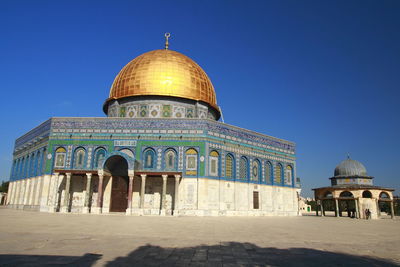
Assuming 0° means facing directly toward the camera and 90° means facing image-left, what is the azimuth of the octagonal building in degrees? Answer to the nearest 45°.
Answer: approximately 0°

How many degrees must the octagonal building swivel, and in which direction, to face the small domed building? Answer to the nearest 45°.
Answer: approximately 90° to its left
